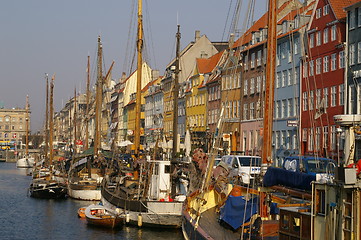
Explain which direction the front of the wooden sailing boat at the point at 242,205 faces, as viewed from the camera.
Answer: facing away from the viewer and to the left of the viewer

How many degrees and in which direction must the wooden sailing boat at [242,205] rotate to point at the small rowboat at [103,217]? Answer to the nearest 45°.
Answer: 0° — it already faces it

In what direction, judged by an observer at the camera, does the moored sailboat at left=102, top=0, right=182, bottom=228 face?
facing away from the viewer and to the left of the viewer
